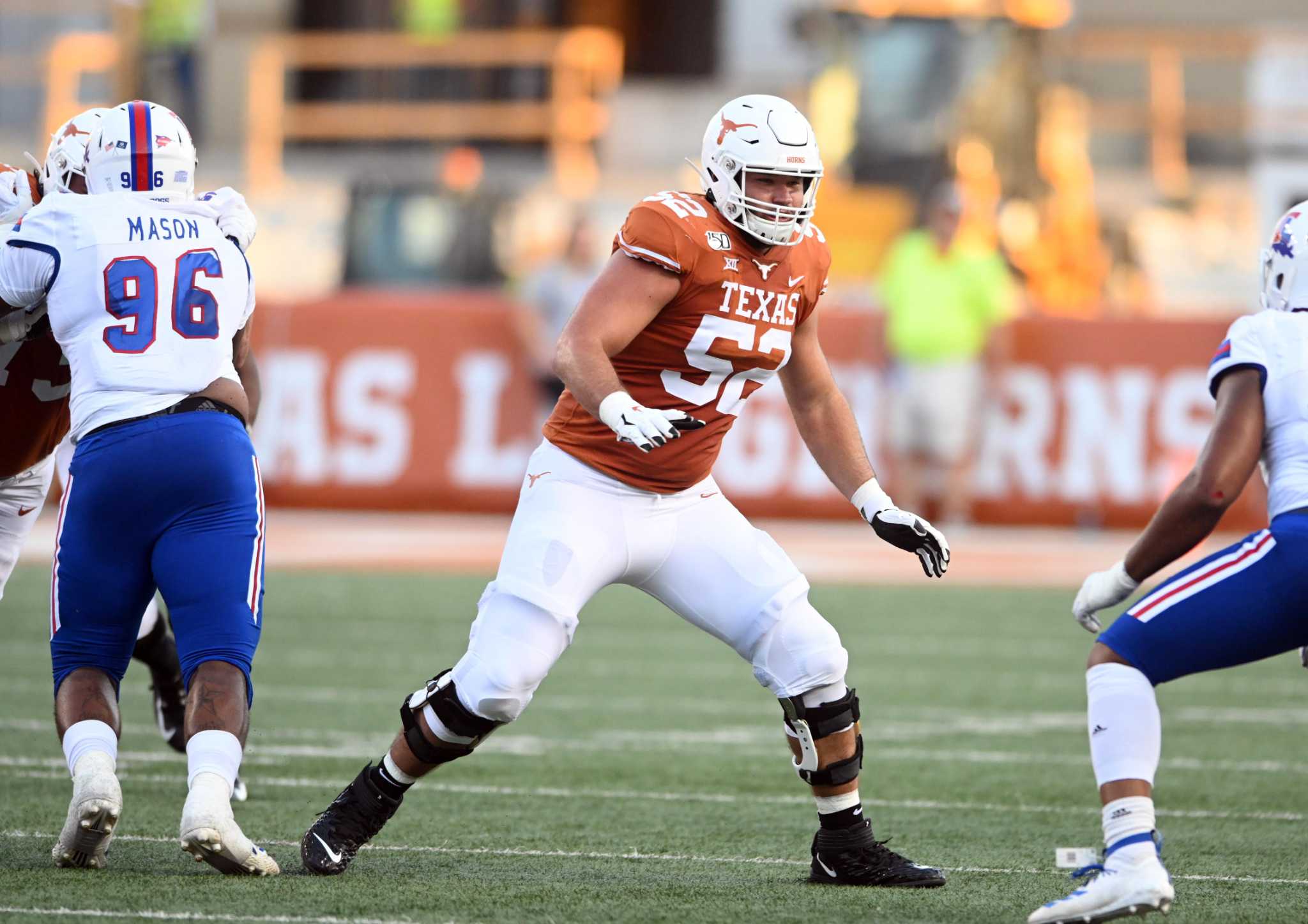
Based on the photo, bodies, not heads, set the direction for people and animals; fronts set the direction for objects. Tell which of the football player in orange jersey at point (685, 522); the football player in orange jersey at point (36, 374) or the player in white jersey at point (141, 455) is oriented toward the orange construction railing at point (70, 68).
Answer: the player in white jersey

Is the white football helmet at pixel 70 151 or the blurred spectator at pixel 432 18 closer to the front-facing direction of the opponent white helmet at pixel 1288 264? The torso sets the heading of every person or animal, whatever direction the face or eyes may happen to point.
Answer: the white football helmet

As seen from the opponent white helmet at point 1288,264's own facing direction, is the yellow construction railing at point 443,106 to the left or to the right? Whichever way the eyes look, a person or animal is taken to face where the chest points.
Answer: on its right

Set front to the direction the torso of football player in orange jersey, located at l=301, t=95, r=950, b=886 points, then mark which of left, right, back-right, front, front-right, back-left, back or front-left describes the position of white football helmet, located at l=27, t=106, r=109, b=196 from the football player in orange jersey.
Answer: back-right

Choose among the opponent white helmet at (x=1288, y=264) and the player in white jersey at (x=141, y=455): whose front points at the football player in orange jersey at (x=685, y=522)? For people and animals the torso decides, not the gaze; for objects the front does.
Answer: the opponent white helmet

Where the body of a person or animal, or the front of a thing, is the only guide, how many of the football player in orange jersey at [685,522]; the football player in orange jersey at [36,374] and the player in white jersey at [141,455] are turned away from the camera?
1

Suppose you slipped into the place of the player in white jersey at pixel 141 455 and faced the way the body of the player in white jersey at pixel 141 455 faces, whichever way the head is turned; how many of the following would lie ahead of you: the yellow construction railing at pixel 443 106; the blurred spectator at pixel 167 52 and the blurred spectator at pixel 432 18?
3

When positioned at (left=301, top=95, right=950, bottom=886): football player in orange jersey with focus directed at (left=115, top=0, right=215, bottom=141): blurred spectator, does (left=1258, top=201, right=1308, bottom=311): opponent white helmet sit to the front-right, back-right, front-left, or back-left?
back-right

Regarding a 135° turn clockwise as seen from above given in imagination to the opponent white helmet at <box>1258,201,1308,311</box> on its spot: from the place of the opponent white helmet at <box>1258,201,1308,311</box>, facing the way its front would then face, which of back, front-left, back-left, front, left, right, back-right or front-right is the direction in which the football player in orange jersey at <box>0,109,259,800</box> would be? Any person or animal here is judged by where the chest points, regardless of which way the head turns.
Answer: back-left

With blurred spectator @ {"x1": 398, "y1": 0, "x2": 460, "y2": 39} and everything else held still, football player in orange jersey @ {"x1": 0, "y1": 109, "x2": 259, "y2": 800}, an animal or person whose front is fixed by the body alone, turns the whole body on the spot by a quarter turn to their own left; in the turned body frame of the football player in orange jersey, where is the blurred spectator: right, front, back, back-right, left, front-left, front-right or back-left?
front-left

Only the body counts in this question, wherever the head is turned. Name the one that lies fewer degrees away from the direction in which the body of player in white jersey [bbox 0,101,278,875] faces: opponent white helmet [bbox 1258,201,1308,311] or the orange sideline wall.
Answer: the orange sideline wall

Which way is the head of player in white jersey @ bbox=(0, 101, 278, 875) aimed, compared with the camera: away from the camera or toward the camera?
away from the camera

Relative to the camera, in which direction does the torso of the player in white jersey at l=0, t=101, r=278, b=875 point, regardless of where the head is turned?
away from the camera

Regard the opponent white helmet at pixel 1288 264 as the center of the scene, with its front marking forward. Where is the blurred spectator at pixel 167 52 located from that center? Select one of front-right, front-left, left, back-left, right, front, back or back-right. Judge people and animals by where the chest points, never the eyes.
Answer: front-right

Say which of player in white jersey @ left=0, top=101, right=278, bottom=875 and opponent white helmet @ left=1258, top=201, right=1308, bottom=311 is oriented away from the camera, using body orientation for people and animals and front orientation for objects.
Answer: the player in white jersey

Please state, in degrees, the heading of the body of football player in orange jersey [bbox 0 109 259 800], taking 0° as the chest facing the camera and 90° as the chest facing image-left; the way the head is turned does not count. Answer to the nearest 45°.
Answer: approximately 315°

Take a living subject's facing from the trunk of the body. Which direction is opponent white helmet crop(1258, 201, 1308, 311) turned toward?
to the viewer's left
